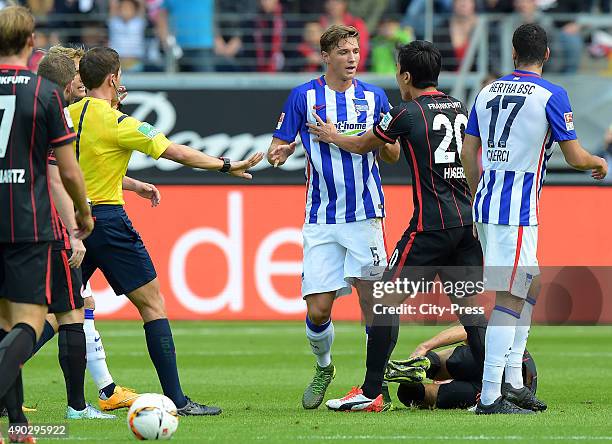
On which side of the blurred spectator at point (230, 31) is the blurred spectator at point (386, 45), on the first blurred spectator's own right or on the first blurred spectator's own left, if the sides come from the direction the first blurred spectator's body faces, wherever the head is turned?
on the first blurred spectator's own left

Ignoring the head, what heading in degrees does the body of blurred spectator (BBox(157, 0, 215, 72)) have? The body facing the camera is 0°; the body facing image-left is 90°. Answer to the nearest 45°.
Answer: approximately 0°

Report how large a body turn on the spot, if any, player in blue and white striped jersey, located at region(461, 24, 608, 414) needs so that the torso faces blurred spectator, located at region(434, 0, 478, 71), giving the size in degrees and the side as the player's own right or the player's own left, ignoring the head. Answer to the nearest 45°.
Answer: approximately 45° to the player's own left

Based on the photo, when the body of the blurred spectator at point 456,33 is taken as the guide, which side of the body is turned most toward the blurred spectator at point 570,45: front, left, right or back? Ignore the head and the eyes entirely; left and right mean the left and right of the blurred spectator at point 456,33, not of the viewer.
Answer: left

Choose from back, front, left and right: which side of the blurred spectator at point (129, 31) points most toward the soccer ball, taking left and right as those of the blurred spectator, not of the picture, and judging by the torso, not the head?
front

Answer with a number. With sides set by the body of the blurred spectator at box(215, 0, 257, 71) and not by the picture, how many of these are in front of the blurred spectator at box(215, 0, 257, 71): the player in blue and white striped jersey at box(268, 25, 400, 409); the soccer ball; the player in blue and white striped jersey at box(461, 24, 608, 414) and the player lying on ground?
4

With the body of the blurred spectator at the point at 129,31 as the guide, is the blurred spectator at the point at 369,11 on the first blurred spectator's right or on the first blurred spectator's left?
on the first blurred spectator's left

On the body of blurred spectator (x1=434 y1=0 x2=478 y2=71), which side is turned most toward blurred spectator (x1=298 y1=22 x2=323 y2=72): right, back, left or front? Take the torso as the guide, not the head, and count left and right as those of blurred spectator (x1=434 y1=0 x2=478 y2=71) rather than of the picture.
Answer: right
